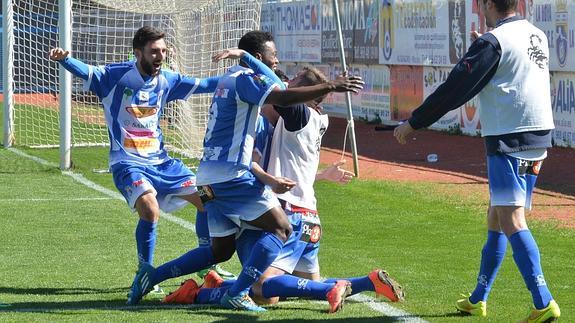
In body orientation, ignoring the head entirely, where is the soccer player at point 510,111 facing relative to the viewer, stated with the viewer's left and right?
facing away from the viewer and to the left of the viewer

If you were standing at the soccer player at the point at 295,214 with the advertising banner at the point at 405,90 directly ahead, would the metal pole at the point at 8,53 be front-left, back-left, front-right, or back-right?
front-left

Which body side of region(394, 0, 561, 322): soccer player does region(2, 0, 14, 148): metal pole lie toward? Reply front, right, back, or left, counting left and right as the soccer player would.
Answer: front

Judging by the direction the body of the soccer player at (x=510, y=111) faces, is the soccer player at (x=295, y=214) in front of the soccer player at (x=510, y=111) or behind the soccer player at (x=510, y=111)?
in front

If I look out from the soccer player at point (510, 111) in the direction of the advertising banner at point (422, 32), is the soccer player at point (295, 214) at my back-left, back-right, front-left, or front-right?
front-left

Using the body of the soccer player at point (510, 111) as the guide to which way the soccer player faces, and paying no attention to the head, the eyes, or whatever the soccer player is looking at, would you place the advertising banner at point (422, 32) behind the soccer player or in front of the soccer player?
in front

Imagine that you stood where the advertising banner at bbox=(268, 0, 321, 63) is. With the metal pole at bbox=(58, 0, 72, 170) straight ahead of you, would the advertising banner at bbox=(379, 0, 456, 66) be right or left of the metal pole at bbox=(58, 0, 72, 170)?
left

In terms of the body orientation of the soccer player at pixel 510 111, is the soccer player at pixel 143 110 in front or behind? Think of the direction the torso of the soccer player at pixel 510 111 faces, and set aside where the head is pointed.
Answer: in front

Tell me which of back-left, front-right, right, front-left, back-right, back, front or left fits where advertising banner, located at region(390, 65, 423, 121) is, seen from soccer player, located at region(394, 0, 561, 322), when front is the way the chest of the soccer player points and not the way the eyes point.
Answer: front-right

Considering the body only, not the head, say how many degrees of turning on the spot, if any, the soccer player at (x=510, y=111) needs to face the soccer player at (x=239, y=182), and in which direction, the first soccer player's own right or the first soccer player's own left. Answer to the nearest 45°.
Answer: approximately 45° to the first soccer player's own left

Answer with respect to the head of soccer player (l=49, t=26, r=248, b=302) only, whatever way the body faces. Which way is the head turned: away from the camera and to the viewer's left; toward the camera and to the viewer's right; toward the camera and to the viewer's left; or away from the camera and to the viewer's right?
toward the camera and to the viewer's right
